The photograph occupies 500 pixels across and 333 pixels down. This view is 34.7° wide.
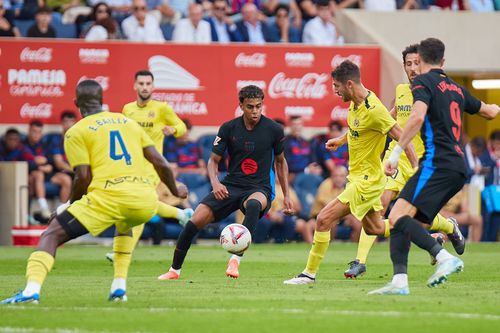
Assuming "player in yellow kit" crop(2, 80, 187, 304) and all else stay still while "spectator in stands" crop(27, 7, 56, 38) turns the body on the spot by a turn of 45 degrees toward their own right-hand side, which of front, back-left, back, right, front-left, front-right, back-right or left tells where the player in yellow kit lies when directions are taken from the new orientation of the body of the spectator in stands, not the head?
front-left

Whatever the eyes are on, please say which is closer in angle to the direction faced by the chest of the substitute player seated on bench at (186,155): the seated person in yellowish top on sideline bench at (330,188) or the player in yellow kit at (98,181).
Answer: the player in yellow kit

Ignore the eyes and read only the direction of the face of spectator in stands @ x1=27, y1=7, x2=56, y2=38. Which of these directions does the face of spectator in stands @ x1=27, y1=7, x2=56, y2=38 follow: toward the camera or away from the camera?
toward the camera

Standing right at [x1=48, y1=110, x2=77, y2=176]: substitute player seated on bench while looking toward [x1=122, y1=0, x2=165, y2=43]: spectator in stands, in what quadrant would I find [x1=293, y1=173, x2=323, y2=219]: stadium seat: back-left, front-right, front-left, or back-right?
front-right

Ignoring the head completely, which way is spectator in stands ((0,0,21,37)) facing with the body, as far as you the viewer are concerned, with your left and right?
facing the viewer

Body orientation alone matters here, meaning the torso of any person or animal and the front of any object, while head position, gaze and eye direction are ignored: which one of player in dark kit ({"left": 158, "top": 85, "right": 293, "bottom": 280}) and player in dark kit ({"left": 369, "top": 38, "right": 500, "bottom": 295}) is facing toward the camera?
player in dark kit ({"left": 158, "top": 85, "right": 293, "bottom": 280})

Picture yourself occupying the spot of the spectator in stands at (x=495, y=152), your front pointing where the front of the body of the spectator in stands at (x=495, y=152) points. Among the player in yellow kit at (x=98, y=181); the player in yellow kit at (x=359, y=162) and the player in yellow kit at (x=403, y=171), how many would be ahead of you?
3

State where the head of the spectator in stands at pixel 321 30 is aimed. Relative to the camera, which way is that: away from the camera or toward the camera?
toward the camera

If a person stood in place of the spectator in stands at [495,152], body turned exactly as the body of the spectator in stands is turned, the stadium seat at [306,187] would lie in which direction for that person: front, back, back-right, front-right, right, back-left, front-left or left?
front-right

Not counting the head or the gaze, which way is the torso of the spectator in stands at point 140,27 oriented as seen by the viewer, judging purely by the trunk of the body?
toward the camera

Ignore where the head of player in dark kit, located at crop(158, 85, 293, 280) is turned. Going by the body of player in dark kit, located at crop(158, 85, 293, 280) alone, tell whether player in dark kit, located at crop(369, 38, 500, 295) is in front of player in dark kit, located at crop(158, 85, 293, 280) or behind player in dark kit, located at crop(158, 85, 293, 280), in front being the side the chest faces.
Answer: in front

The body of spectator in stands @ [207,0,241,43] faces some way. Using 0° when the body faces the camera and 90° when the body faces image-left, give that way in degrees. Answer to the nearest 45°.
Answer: approximately 0°

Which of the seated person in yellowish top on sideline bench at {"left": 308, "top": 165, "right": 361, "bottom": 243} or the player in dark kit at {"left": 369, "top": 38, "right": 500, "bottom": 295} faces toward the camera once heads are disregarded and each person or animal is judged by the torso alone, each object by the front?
the seated person in yellowish top on sideline bench

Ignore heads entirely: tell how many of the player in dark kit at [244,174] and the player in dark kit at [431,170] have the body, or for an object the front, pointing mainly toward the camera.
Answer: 1

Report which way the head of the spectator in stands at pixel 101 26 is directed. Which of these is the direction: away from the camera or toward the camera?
toward the camera

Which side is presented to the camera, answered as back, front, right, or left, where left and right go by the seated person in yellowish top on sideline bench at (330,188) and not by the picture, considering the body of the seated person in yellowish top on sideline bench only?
front

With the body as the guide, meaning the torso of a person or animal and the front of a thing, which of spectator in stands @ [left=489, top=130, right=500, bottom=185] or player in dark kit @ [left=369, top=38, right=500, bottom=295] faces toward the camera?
the spectator in stands

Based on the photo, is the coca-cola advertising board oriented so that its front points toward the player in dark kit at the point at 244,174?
yes
